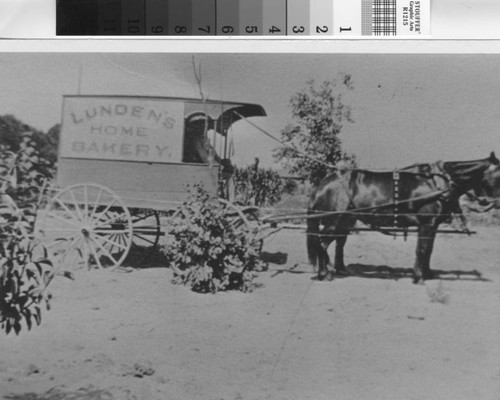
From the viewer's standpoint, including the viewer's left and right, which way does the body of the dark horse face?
facing to the right of the viewer

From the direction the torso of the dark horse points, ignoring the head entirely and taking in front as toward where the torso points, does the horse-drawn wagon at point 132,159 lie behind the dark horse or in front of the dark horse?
behind

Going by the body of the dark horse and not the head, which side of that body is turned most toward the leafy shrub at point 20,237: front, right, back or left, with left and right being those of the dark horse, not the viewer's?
back
